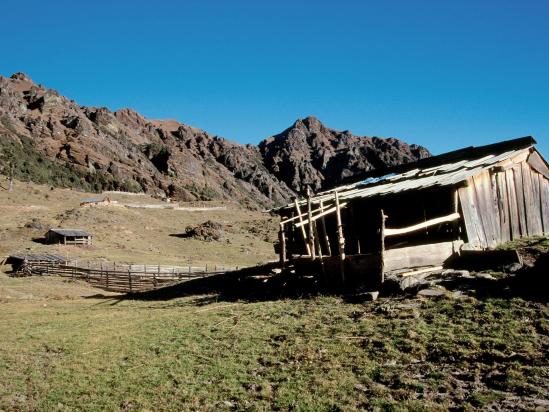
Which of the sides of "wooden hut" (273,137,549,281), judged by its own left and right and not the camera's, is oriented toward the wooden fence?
right

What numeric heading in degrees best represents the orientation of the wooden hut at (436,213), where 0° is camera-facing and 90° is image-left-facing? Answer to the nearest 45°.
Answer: approximately 45°
